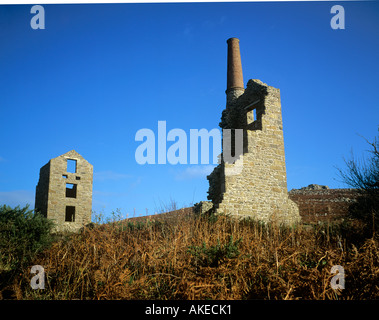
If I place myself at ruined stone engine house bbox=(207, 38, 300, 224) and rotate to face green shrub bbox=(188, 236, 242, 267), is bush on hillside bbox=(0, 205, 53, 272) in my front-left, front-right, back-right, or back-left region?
front-right

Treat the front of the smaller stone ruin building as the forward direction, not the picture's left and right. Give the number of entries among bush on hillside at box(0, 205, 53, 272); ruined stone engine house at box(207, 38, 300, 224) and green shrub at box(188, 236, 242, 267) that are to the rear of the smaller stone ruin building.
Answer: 0

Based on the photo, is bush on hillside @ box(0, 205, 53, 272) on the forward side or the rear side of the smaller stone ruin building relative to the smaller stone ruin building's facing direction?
on the forward side

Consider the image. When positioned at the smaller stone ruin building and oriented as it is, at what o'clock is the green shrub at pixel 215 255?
The green shrub is roughly at 12 o'clock from the smaller stone ruin building.

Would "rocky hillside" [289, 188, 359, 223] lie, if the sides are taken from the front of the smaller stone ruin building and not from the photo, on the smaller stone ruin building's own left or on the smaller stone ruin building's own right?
on the smaller stone ruin building's own left

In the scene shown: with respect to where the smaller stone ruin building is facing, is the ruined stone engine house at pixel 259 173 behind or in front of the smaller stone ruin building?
in front

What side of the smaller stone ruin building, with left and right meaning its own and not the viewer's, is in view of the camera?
front

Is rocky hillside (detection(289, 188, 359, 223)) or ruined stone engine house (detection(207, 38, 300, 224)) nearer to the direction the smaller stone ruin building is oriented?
the ruined stone engine house

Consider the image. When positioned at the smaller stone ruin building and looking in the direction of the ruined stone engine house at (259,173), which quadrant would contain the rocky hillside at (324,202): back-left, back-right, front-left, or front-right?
front-left

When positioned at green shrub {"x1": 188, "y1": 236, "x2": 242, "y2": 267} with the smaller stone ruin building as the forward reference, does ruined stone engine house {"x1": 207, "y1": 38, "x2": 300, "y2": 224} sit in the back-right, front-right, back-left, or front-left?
front-right
